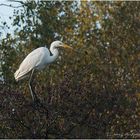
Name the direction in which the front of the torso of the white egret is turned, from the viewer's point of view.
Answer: to the viewer's right
